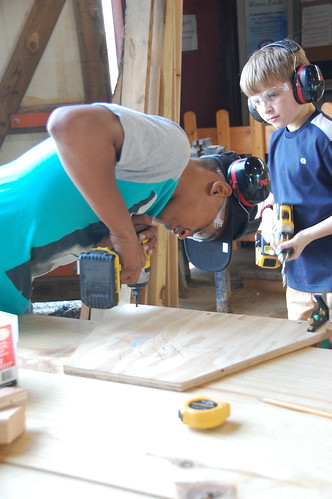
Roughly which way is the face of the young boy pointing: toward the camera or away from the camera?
toward the camera

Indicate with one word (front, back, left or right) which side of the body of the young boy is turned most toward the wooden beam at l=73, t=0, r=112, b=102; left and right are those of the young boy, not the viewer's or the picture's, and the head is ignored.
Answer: right

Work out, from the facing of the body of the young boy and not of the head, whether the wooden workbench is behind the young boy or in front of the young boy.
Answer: in front

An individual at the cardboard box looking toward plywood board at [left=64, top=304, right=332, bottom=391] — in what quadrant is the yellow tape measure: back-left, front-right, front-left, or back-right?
front-right

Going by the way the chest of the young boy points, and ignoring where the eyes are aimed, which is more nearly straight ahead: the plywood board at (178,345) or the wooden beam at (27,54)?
the plywood board

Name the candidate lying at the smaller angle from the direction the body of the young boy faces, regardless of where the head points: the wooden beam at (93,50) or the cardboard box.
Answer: the cardboard box

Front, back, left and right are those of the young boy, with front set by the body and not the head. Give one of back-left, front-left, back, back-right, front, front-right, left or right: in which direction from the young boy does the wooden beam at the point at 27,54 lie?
right

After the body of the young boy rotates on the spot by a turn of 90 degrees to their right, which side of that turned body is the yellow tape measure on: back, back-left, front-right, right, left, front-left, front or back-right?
back-left

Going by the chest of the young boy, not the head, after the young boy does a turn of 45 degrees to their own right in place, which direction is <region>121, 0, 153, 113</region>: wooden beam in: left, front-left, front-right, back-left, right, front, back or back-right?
front-right

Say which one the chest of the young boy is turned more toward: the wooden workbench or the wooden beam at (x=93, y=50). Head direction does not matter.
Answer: the wooden workbench

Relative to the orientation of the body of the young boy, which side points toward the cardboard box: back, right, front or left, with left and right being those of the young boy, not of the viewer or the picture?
front

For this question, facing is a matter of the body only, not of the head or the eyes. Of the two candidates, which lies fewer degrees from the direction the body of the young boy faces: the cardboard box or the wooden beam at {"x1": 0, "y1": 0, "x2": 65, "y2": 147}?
the cardboard box

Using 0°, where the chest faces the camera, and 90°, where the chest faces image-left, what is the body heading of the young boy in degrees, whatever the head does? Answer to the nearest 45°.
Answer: approximately 45°
